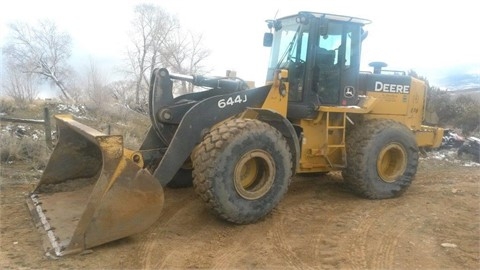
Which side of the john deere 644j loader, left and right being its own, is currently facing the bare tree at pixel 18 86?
right

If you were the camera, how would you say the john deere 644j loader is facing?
facing the viewer and to the left of the viewer

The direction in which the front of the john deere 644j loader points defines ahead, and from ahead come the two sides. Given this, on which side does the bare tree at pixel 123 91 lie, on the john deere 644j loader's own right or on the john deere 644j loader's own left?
on the john deere 644j loader's own right
